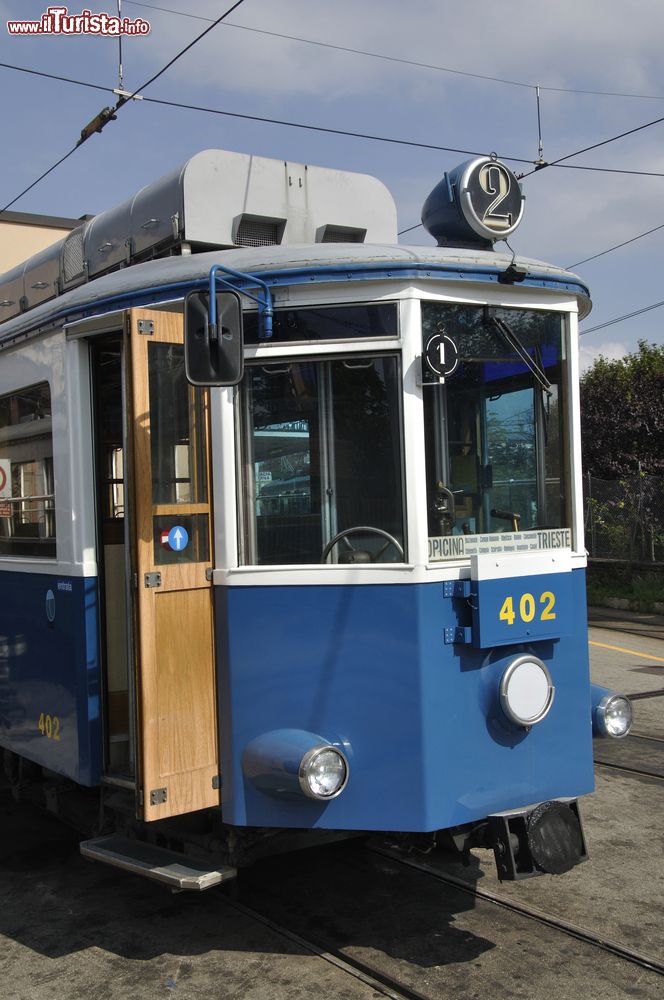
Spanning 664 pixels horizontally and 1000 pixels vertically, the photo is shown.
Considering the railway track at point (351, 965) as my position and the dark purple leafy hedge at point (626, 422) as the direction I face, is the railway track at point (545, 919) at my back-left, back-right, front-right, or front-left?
front-right

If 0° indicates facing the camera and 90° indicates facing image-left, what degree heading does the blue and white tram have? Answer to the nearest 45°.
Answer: approximately 315°

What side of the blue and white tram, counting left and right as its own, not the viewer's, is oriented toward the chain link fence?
left

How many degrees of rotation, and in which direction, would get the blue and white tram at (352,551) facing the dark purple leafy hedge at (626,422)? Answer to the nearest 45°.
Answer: approximately 135° to its left
